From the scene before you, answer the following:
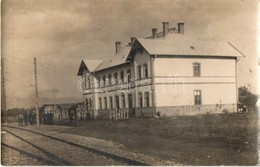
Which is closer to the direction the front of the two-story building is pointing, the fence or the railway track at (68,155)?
the railway track

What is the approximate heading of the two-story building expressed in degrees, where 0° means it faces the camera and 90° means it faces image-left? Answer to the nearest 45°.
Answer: approximately 45°

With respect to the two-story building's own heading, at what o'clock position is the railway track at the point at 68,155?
The railway track is roughly at 11 o'clock from the two-story building.
